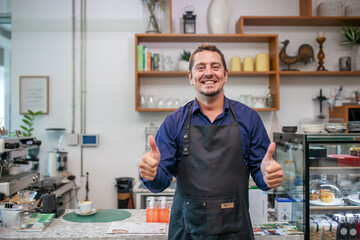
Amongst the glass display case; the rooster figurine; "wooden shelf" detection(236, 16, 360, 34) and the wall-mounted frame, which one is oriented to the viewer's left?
the rooster figurine

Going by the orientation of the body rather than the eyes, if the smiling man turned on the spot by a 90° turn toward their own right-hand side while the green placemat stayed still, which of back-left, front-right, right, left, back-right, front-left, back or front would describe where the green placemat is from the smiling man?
front-right

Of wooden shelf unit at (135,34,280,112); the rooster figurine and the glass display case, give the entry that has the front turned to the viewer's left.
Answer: the rooster figurine

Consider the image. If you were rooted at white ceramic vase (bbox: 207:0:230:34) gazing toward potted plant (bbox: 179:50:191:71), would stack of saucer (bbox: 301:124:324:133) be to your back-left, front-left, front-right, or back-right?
back-left

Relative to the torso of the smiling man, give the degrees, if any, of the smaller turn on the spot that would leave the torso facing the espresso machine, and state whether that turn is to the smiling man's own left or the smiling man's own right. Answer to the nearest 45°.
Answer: approximately 135° to the smiling man's own right

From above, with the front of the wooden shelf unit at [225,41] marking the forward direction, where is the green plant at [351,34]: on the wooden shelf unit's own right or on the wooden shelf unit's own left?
on the wooden shelf unit's own left

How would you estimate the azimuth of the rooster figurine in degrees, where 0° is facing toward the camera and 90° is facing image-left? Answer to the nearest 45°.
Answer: approximately 90°

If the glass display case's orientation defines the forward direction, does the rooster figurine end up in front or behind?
behind

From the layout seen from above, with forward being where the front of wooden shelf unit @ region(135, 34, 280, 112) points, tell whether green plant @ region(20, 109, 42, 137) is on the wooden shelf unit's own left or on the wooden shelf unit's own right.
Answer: on the wooden shelf unit's own right

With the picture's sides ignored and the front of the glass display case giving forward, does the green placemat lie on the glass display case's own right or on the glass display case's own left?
on the glass display case's own right

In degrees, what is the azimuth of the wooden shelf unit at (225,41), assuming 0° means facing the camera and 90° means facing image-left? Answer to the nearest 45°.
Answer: approximately 0°

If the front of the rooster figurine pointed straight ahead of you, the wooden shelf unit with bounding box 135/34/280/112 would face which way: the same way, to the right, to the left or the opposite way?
to the left
